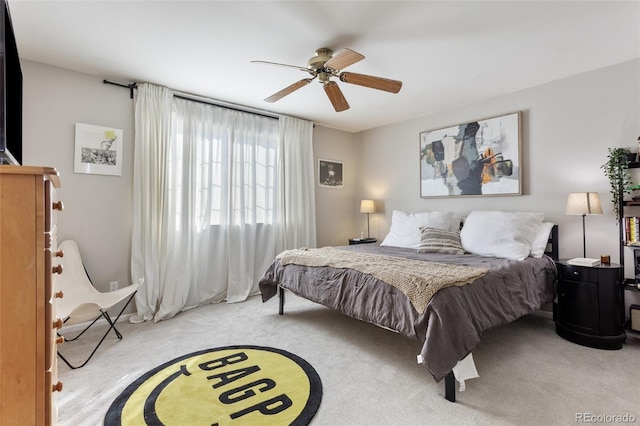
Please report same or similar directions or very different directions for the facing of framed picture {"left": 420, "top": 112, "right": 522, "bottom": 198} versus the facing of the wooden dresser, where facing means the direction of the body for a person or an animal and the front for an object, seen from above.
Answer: very different directions

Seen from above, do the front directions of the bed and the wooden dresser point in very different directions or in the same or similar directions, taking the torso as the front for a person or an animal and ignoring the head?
very different directions

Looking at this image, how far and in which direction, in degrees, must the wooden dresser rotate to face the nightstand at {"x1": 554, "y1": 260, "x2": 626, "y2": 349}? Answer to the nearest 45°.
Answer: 0° — it already faces it

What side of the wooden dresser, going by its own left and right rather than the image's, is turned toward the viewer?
right

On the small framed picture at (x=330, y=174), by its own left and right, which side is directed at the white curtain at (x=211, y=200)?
right

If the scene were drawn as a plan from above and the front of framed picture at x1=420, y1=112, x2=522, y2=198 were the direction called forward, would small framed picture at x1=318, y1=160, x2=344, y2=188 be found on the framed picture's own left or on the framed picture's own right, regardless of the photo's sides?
on the framed picture's own right

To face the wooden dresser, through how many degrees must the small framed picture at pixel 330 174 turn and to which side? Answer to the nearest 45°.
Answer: approximately 45° to its right

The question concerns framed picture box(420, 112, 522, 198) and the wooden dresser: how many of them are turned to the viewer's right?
1
